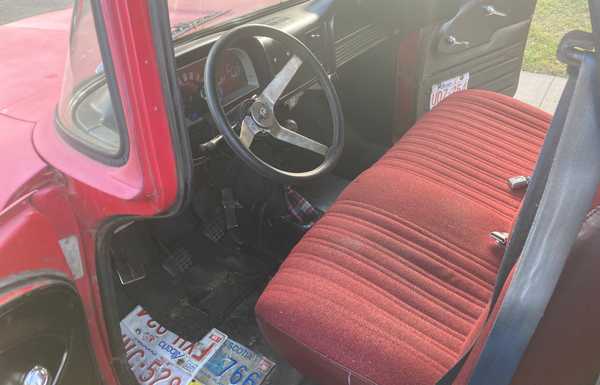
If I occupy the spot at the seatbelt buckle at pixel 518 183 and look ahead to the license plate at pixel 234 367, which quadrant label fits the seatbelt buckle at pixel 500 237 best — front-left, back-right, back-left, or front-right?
front-left

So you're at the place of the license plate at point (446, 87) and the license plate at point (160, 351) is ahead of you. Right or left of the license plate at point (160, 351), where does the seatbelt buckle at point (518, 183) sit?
left

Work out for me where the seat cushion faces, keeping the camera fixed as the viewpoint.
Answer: facing away from the viewer and to the left of the viewer
